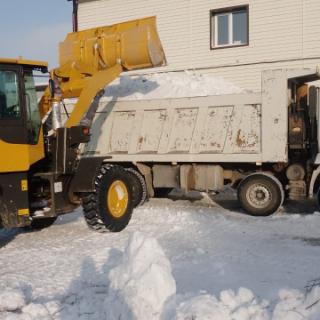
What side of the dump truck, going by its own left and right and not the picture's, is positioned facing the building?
left

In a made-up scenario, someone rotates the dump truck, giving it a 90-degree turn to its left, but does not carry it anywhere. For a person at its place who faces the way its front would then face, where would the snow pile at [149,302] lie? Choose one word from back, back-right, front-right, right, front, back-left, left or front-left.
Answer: back

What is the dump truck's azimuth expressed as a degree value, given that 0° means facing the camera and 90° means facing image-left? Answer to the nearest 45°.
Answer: approximately 270°

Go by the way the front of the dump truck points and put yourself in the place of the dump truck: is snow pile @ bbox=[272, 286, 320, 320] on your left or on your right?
on your right

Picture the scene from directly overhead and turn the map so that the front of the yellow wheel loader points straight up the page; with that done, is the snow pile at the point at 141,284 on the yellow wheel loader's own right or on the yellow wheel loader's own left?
on the yellow wheel loader's own right

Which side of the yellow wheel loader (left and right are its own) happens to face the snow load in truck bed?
front

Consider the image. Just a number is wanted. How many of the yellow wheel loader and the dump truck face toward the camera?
0

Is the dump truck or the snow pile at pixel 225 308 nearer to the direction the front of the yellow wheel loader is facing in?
the dump truck

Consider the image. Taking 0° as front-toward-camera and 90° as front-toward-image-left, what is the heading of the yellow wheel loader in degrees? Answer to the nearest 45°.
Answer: approximately 225°

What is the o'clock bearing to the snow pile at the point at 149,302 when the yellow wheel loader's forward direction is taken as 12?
The snow pile is roughly at 4 o'clock from the yellow wheel loader.

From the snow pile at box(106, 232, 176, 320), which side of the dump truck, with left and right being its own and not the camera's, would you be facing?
right
